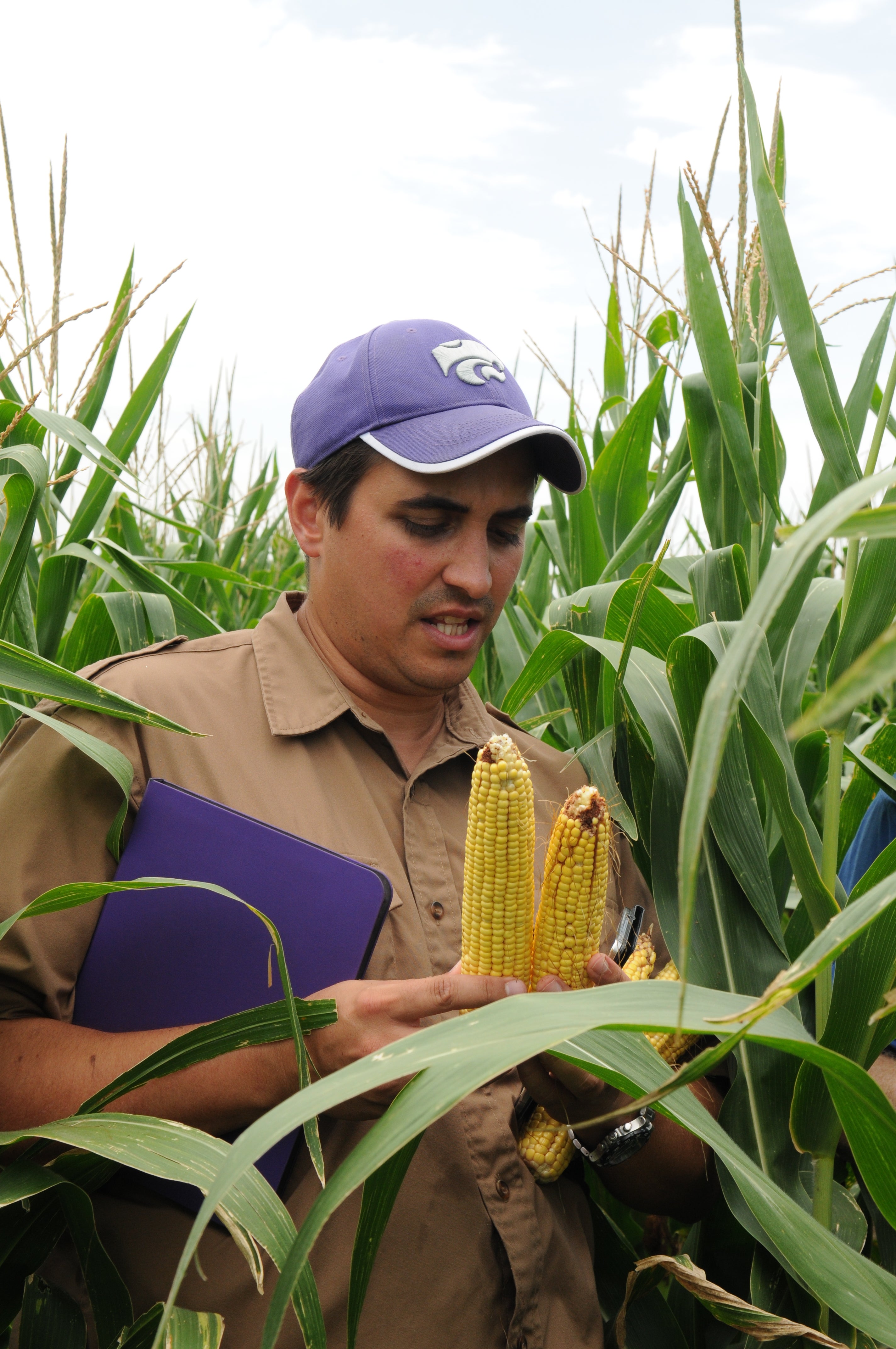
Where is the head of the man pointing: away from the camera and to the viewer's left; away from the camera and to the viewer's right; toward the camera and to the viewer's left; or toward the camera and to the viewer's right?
toward the camera and to the viewer's right

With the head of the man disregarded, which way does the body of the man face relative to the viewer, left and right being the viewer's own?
facing the viewer and to the right of the viewer
